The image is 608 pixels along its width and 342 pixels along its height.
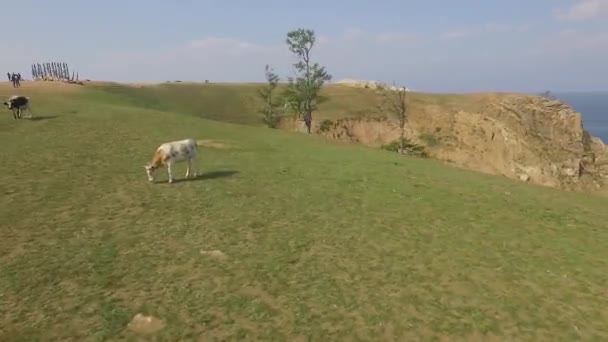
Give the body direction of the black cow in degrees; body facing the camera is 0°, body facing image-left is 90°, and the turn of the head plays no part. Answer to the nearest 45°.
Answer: approximately 45°

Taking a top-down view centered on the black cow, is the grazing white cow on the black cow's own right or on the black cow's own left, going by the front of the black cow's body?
on the black cow's own left
